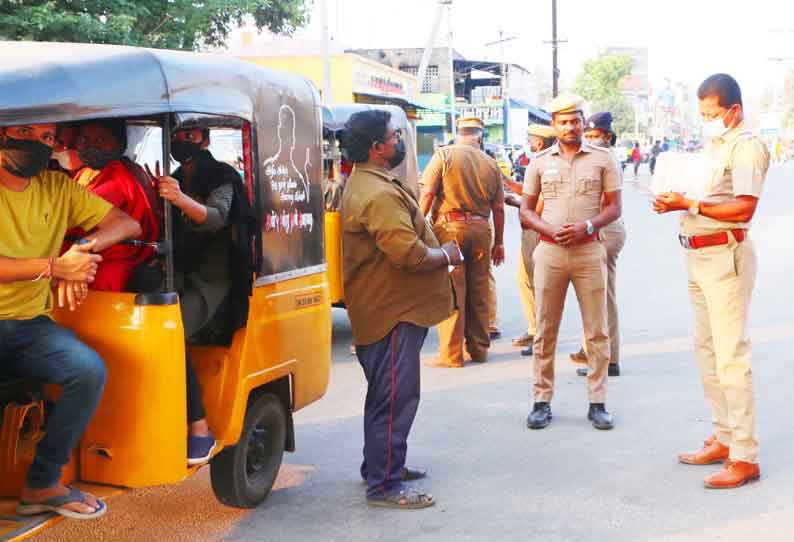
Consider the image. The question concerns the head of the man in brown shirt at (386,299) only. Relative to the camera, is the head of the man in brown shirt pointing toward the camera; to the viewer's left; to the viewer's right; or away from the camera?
to the viewer's right

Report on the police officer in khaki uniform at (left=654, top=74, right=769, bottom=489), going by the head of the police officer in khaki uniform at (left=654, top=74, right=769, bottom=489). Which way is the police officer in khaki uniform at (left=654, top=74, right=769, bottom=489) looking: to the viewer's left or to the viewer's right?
to the viewer's left

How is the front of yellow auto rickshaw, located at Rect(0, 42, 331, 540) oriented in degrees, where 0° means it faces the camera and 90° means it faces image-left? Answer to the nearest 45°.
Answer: approximately 45°

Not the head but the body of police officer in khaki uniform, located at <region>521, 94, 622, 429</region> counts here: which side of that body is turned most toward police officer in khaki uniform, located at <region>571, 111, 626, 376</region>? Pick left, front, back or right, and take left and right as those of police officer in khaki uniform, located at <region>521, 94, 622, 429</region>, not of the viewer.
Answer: back

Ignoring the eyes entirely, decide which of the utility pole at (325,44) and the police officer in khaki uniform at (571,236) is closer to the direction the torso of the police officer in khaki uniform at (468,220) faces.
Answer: the utility pole

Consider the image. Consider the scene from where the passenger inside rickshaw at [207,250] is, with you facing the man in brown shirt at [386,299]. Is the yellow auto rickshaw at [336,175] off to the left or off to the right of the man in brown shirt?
left

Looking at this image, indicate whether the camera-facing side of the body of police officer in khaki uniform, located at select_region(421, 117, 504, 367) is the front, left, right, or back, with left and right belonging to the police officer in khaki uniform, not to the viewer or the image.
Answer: back

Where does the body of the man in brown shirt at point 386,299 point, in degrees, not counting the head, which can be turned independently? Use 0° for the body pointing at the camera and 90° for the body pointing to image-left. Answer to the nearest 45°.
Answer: approximately 270°

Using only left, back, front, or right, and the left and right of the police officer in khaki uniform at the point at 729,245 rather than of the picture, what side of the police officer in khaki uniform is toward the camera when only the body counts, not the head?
left

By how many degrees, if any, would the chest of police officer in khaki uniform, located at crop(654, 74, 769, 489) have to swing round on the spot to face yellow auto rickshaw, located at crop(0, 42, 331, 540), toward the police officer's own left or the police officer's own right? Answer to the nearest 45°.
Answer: approximately 45° to the police officer's own left

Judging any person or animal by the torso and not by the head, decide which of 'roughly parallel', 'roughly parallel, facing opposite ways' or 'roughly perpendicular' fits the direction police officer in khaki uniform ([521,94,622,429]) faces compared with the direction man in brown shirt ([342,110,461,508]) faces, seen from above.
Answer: roughly perpendicular

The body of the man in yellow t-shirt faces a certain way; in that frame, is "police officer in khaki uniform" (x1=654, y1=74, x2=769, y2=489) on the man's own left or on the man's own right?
on the man's own left
